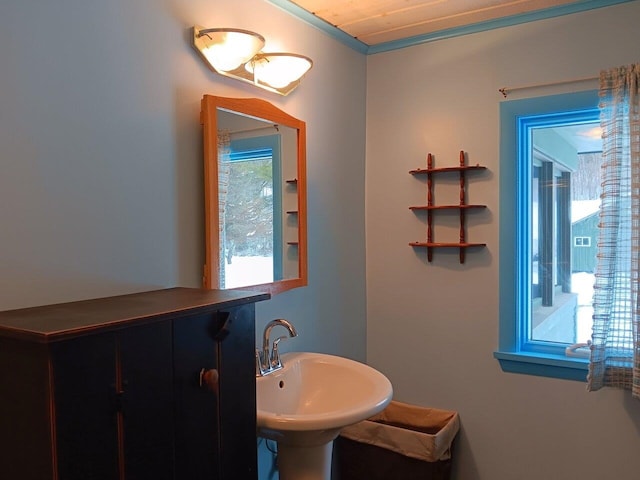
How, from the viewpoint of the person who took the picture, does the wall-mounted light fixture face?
facing the viewer and to the right of the viewer

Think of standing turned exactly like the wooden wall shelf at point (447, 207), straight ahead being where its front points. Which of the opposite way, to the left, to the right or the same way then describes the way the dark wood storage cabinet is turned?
to the left

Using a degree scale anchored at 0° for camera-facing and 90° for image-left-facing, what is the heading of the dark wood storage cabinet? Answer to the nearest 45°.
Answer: approximately 315°

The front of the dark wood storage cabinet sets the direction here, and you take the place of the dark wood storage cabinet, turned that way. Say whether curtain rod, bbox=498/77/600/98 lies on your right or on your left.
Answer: on your left

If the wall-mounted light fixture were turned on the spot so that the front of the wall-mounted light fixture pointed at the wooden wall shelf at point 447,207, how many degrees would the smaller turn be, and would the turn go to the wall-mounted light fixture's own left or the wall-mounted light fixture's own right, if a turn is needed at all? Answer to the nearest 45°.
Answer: approximately 90° to the wall-mounted light fixture's own left

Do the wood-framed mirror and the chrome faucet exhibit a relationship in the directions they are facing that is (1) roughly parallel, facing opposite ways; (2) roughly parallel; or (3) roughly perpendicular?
roughly parallel

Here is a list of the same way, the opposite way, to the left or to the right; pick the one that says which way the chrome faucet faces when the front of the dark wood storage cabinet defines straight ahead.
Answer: the same way

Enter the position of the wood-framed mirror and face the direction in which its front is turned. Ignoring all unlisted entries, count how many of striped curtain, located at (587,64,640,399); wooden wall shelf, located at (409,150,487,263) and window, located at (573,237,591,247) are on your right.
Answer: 0

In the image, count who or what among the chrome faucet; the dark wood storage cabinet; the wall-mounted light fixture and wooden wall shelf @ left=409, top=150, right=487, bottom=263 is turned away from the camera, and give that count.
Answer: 0

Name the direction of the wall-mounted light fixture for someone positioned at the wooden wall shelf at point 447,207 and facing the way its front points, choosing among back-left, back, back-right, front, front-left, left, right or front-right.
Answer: front-right

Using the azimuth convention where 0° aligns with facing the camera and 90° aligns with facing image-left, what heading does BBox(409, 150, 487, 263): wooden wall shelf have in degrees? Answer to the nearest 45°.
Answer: approximately 0°
